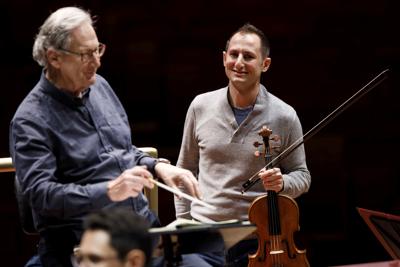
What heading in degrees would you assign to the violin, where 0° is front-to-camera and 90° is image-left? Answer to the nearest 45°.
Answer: approximately 0°

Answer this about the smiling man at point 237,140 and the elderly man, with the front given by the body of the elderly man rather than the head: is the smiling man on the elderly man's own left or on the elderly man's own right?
on the elderly man's own left

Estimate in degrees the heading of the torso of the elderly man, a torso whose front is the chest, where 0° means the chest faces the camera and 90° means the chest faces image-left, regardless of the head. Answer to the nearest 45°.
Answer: approximately 315°

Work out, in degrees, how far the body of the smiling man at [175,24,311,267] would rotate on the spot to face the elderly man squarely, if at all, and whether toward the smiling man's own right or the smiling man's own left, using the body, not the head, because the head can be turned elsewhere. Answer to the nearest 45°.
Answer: approximately 45° to the smiling man's own right

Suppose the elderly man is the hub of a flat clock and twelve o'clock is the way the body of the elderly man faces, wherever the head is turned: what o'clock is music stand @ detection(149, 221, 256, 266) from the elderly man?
The music stand is roughly at 12 o'clock from the elderly man.
